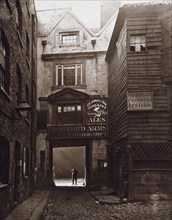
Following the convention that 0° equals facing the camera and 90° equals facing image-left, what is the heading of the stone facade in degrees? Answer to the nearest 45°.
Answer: approximately 0°
